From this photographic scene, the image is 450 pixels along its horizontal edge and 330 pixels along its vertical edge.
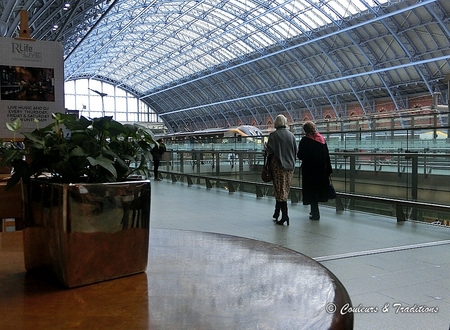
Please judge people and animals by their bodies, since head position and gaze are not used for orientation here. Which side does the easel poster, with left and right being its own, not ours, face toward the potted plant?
front

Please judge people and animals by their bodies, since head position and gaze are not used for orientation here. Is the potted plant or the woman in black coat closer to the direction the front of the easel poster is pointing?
the potted plant

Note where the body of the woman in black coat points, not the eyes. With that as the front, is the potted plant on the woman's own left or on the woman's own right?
on the woman's own left

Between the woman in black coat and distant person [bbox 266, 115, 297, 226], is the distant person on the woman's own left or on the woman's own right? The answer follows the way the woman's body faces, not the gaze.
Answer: on the woman's own left

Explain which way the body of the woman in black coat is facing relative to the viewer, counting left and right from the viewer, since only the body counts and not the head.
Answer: facing away from the viewer and to the left of the viewer

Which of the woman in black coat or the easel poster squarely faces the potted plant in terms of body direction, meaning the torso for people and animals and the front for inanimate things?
the easel poster

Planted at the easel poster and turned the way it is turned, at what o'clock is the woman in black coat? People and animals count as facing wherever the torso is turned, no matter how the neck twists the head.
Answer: The woman in black coat is roughly at 8 o'clock from the easel poster.

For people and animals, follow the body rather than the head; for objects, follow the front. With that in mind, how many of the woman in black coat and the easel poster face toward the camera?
1

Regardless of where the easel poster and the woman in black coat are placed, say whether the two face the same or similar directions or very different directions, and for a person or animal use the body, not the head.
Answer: very different directions

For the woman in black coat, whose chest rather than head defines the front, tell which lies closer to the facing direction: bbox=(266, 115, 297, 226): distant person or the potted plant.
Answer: the distant person

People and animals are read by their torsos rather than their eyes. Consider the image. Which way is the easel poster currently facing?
toward the camera

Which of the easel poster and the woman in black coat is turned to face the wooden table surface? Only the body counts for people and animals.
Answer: the easel poster

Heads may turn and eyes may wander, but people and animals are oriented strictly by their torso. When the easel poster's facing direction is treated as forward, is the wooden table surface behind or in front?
in front
